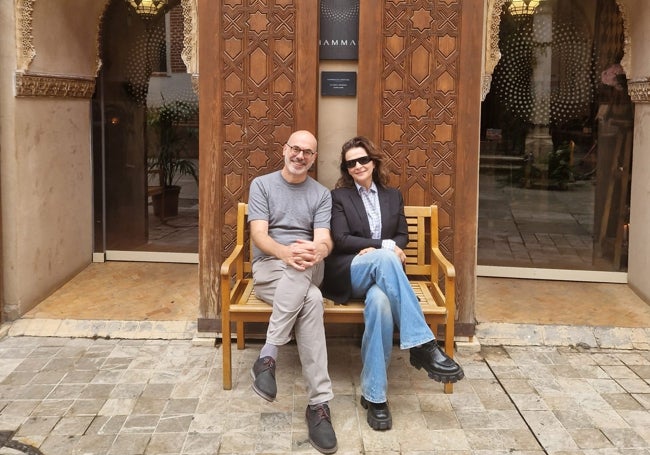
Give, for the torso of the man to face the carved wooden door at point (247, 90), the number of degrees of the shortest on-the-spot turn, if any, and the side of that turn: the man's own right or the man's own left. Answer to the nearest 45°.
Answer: approximately 180°

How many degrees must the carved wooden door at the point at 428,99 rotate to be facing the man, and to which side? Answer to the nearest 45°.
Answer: approximately 45° to its right

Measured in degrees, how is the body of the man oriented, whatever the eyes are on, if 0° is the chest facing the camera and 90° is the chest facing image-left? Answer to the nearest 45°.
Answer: approximately 0°

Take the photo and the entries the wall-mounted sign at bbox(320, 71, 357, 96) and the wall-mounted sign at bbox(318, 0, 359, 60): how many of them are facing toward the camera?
2

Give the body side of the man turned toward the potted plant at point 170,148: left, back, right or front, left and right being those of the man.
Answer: back
